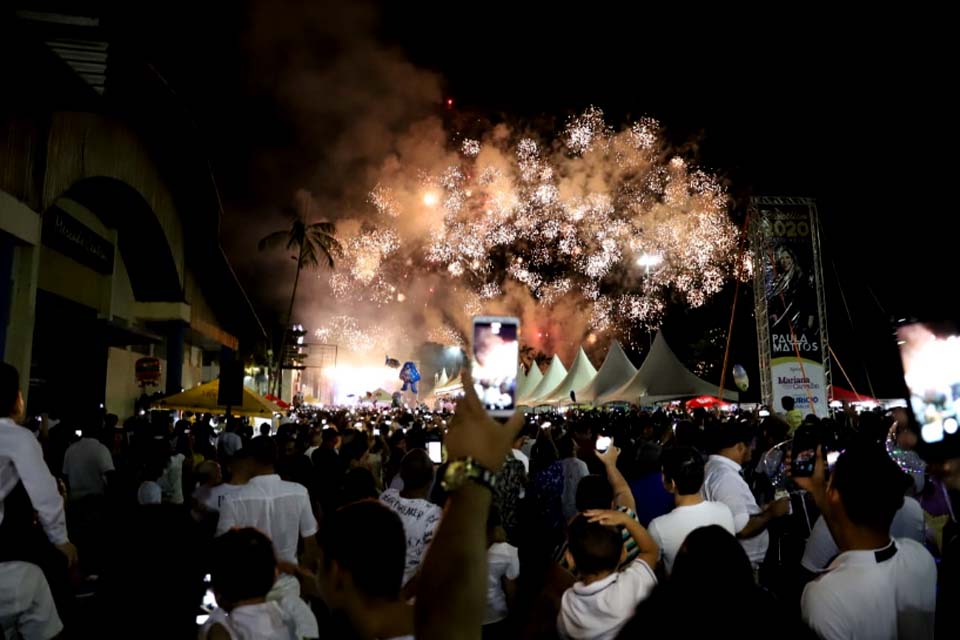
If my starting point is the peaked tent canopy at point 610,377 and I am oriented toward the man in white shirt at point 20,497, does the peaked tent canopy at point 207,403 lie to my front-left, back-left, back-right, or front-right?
front-right

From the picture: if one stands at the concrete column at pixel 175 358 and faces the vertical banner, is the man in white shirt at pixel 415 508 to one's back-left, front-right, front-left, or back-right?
front-right

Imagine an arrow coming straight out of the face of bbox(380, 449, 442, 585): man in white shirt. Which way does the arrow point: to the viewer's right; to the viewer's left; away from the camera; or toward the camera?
away from the camera

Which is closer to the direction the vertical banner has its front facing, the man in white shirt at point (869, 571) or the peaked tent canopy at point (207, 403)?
the man in white shirt

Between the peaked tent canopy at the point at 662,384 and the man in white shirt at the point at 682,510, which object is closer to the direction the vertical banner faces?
the man in white shirt

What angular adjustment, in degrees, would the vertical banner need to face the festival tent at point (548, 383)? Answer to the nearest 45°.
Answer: approximately 135° to its right

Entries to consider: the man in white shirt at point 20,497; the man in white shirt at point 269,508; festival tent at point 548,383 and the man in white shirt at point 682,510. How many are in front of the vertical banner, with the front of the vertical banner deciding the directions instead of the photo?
3

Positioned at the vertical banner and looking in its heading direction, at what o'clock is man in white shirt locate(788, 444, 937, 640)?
The man in white shirt is roughly at 12 o'clock from the vertical banner.

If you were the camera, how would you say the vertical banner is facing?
facing the viewer

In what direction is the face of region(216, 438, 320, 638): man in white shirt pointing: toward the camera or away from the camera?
away from the camera

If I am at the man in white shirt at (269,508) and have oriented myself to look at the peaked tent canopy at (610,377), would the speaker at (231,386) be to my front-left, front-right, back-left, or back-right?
front-left
